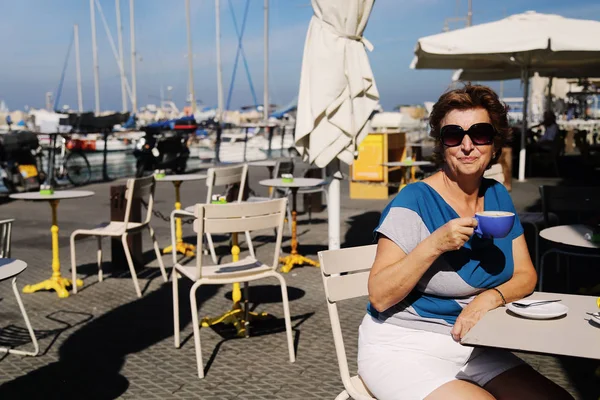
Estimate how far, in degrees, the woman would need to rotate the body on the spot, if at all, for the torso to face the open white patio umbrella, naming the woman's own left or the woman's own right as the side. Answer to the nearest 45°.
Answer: approximately 135° to the woman's own left

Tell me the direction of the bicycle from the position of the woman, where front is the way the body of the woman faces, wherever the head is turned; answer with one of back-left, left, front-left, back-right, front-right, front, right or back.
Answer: back

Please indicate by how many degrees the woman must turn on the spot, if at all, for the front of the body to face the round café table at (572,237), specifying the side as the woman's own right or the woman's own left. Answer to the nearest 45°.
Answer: approximately 135° to the woman's own left

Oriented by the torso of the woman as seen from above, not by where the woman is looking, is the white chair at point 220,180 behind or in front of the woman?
behind
